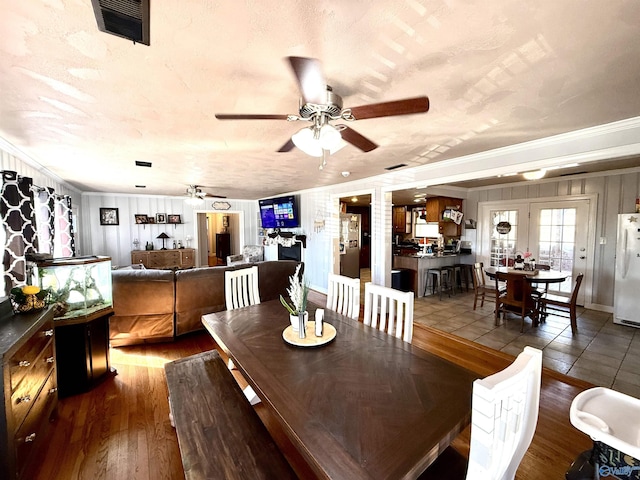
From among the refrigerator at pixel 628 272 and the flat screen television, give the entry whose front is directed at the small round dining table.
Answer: the refrigerator

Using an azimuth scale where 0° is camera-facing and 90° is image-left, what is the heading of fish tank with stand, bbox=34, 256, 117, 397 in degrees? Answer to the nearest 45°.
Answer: approximately 315°

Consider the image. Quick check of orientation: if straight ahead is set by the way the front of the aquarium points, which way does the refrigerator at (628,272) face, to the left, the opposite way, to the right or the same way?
the opposite way

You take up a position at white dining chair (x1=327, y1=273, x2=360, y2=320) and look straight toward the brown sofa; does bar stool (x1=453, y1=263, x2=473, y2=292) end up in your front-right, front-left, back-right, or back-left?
back-right

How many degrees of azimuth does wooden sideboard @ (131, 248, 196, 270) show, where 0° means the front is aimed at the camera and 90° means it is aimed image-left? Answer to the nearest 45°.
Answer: approximately 0°

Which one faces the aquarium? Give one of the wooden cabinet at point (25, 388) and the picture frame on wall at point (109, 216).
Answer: the picture frame on wall

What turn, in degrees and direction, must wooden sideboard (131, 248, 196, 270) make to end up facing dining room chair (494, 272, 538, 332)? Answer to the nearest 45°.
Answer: approximately 45° to its left

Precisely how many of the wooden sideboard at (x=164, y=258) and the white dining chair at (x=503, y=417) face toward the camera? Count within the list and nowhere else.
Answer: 1

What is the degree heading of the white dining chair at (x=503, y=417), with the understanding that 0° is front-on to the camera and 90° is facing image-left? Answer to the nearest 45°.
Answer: approximately 135°

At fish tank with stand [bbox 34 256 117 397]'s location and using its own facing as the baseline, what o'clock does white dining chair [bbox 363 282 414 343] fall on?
The white dining chair is roughly at 12 o'clock from the fish tank with stand.
